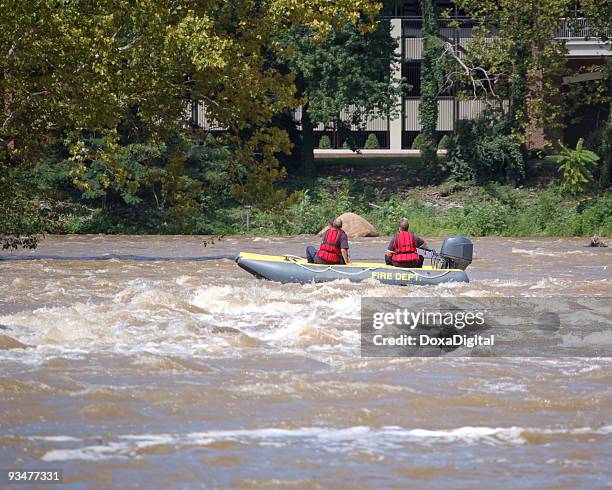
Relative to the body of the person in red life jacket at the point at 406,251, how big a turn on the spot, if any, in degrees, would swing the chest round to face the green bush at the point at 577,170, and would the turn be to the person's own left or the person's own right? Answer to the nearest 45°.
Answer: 0° — they already face it

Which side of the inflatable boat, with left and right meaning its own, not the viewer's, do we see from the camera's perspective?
left

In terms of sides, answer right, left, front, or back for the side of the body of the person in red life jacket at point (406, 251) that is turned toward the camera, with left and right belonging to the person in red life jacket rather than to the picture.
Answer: back

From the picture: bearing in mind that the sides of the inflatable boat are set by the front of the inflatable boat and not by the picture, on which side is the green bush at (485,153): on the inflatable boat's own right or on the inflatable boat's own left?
on the inflatable boat's own right

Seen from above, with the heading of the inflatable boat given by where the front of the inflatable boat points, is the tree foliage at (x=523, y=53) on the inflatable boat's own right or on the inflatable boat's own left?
on the inflatable boat's own right

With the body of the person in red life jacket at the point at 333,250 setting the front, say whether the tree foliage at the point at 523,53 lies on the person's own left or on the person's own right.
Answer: on the person's own right

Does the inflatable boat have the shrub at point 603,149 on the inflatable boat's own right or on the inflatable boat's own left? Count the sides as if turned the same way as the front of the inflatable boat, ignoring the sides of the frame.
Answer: on the inflatable boat's own right

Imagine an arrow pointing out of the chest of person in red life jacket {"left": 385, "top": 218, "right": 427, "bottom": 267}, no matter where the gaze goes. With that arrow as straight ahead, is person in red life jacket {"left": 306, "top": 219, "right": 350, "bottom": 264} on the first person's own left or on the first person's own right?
on the first person's own left

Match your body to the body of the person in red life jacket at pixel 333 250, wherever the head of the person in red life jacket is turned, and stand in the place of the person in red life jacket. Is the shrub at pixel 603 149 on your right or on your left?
on your right

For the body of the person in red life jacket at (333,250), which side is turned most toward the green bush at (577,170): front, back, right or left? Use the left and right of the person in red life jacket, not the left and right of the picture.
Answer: right

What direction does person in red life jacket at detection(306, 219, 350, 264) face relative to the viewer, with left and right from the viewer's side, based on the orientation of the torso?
facing away from the viewer and to the left of the viewer
